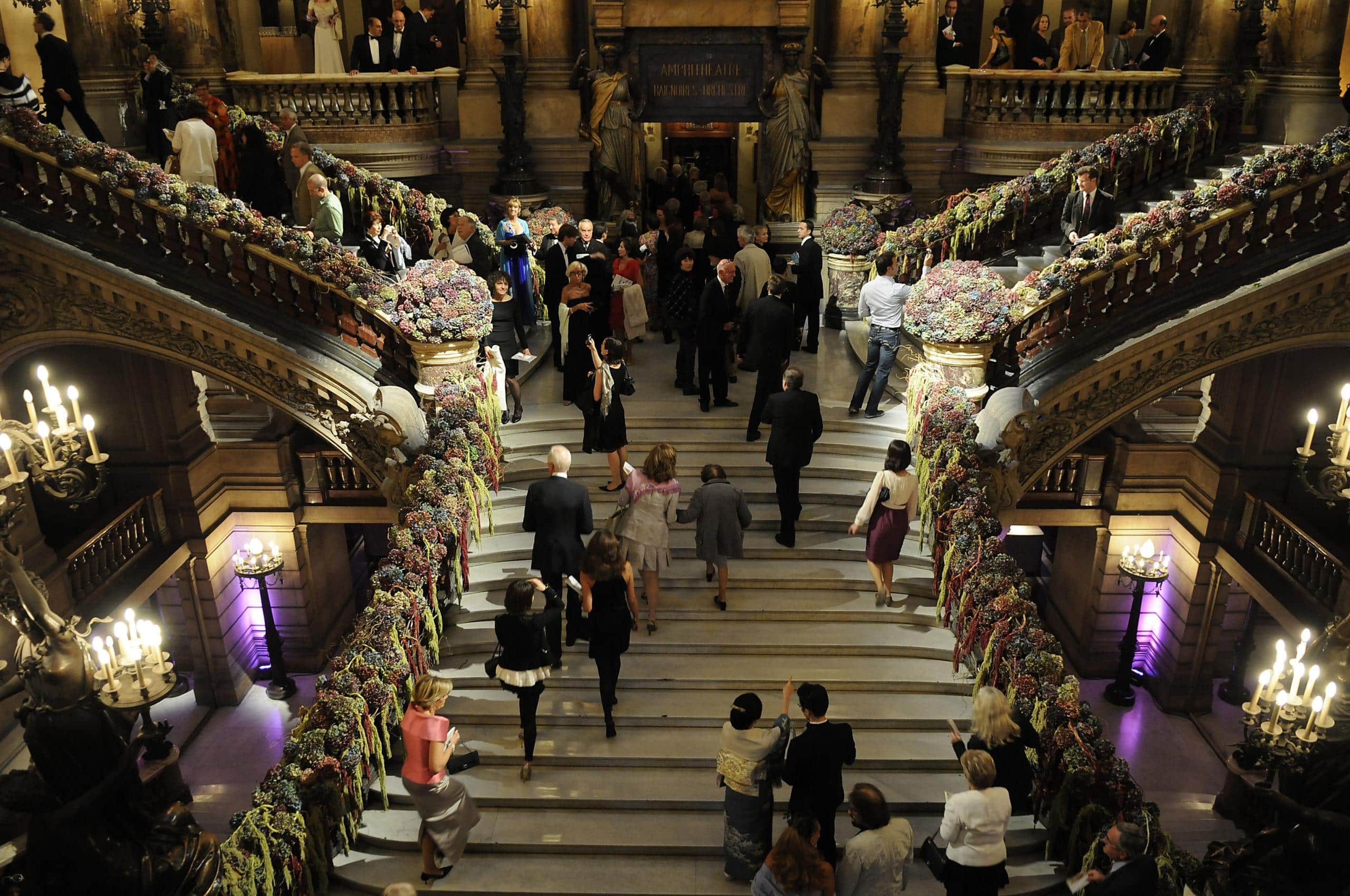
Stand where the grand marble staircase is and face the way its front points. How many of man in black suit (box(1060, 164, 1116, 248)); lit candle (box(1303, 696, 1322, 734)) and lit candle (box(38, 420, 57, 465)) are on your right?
1

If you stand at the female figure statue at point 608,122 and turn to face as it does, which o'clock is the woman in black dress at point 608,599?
The woman in black dress is roughly at 12 o'clock from the female figure statue.

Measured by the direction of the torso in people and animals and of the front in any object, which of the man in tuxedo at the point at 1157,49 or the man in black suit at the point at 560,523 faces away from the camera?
the man in black suit

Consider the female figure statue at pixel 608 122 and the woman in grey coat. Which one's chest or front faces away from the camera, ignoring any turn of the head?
the woman in grey coat

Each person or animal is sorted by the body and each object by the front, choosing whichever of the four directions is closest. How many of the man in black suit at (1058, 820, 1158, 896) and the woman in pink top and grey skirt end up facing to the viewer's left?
1

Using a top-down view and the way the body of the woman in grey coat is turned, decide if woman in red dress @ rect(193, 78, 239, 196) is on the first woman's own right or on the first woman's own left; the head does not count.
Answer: on the first woman's own left

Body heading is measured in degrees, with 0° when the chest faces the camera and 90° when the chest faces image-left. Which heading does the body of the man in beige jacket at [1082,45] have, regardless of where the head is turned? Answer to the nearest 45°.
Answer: approximately 0°

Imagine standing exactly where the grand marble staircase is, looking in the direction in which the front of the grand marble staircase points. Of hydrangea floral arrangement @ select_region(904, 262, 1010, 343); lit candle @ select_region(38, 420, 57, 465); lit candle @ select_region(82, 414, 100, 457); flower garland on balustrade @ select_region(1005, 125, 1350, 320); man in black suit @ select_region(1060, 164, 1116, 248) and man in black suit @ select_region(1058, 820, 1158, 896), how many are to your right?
2

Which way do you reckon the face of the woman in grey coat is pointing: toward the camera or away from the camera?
away from the camera

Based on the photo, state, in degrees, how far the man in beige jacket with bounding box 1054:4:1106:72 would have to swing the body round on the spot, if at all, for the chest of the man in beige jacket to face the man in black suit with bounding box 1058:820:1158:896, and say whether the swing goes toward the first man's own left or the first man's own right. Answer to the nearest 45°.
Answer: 0° — they already face them

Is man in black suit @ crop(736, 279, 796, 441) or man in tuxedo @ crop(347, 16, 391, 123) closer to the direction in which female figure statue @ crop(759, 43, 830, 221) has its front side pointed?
the man in black suit

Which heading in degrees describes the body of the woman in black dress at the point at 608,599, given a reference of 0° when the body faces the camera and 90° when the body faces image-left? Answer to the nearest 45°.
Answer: approximately 180°

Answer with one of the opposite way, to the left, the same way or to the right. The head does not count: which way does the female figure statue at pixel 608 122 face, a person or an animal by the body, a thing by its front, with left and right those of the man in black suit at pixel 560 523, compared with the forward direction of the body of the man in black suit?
the opposite way

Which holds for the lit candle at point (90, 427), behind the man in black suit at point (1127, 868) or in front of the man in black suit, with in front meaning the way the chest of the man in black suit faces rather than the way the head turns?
in front

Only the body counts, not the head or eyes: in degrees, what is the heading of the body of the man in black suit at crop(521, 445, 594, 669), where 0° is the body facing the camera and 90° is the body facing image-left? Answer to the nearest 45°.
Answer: approximately 180°

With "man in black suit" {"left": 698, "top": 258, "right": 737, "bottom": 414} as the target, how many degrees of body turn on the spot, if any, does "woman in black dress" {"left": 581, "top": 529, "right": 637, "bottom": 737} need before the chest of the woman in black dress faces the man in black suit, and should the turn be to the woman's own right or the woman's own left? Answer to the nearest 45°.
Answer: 0° — they already face them

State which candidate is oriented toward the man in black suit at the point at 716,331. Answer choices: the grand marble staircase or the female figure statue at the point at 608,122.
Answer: the female figure statue
